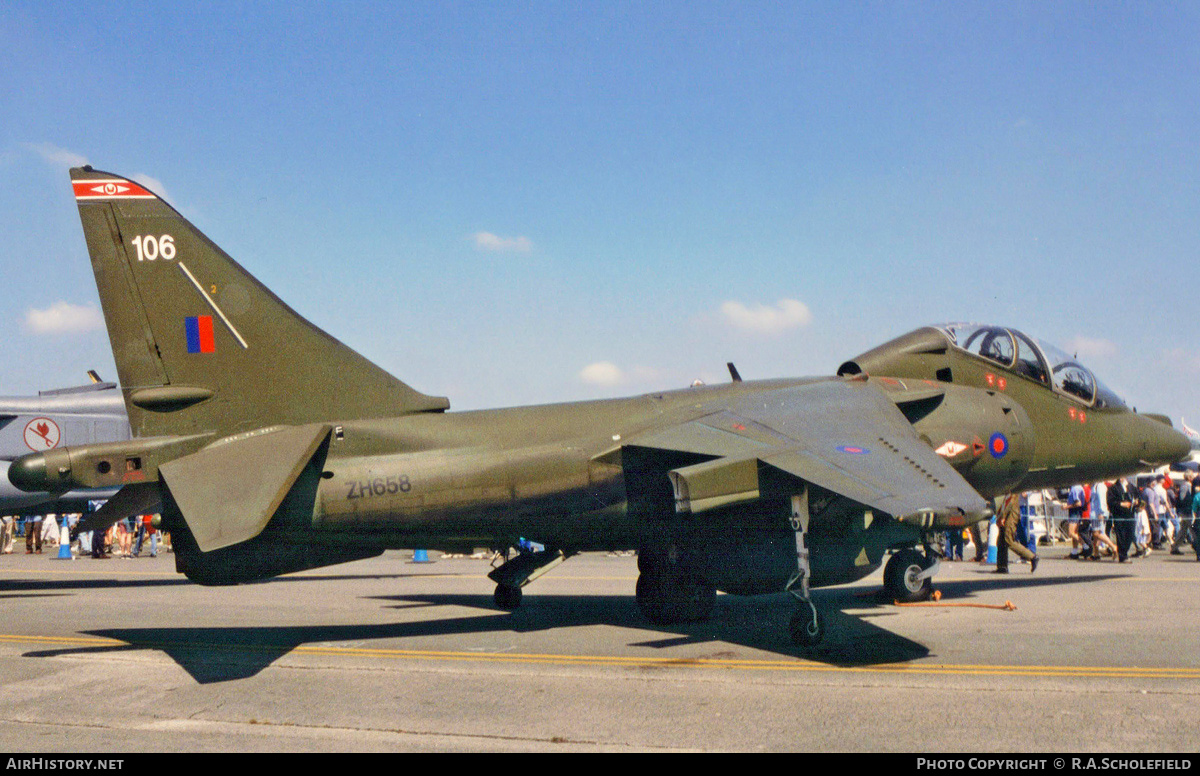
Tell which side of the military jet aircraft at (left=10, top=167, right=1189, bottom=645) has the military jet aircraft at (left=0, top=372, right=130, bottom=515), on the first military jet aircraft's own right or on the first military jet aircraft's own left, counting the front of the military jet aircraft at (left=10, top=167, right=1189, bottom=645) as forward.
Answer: on the first military jet aircraft's own left

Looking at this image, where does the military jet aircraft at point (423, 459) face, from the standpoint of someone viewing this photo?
facing away from the viewer and to the right of the viewer

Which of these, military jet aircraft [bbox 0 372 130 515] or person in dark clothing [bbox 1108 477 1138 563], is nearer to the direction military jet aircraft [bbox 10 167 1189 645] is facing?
the person in dark clothing

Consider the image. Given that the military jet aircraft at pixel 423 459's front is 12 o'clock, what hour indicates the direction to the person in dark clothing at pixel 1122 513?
The person in dark clothing is roughly at 12 o'clock from the military jet aircraft.
